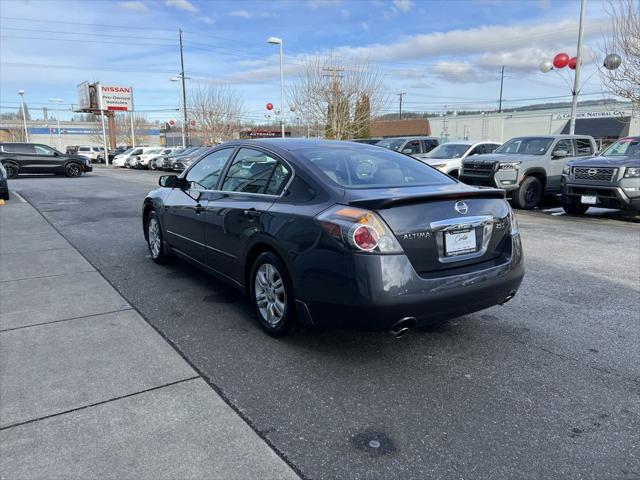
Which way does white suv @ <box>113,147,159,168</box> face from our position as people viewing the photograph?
facing the viewer and to the left of the viewer

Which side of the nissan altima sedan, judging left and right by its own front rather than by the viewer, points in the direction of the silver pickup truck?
right

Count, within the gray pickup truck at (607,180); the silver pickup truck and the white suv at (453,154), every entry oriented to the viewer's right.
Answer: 0

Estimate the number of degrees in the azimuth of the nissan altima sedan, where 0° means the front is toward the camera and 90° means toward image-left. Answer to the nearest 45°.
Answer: approximately 135°

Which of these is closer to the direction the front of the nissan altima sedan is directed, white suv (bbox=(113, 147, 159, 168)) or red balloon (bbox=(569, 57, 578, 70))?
the white suv

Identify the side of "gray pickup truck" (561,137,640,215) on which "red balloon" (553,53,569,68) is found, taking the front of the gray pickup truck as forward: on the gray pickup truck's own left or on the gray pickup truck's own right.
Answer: on the gray pickup truck's own right

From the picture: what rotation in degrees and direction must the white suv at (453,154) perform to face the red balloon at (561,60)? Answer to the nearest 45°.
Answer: approximately 180°

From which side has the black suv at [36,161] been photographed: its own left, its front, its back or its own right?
right

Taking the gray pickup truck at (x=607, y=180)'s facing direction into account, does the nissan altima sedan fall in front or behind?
in front

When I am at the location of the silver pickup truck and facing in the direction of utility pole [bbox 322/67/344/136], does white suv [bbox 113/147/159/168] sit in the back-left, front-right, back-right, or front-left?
front-left

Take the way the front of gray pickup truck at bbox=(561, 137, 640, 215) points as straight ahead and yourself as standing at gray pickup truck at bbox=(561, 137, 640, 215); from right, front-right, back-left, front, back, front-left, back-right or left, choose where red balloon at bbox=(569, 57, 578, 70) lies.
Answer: back-right

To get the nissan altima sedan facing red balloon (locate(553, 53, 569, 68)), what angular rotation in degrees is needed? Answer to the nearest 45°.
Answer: approximately 90° to its right

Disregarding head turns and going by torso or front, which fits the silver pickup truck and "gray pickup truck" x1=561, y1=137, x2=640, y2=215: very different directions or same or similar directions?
same or similar directions
